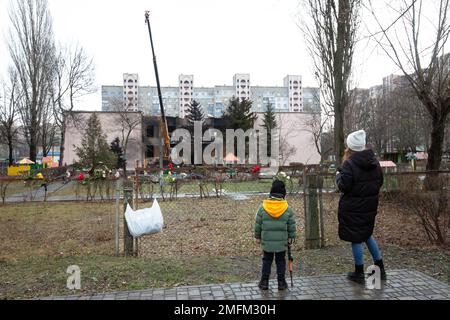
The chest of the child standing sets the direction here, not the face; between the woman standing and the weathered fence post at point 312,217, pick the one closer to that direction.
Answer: the weathered fence post

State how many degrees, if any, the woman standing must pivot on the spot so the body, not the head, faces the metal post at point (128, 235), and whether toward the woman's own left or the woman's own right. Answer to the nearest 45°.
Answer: approximately 45° to the woman's own left

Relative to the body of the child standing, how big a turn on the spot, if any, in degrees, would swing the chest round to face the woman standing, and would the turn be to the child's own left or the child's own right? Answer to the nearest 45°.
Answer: approximately 90° to the child's own right

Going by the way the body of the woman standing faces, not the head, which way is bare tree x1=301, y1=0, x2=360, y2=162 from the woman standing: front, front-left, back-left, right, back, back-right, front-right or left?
front-right

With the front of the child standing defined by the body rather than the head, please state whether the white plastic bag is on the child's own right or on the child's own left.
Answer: on the child's own left

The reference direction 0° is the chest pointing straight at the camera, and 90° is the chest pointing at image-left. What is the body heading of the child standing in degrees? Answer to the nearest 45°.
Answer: approximately 180°

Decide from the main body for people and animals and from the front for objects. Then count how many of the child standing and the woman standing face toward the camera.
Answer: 0

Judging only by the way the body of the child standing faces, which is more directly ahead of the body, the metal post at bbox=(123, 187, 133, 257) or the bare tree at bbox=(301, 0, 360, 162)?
the bare tree

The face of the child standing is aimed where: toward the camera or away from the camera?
away from the camera

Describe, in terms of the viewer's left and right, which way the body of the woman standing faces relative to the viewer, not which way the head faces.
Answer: facing away from the viewer and to the left of the viewer

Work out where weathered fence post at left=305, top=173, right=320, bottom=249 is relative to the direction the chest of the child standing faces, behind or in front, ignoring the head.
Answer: in front

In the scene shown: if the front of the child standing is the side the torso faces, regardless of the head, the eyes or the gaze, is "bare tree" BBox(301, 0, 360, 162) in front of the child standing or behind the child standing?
in front

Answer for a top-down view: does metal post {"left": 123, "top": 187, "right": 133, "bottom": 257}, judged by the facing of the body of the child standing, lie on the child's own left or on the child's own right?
on the child's own left
